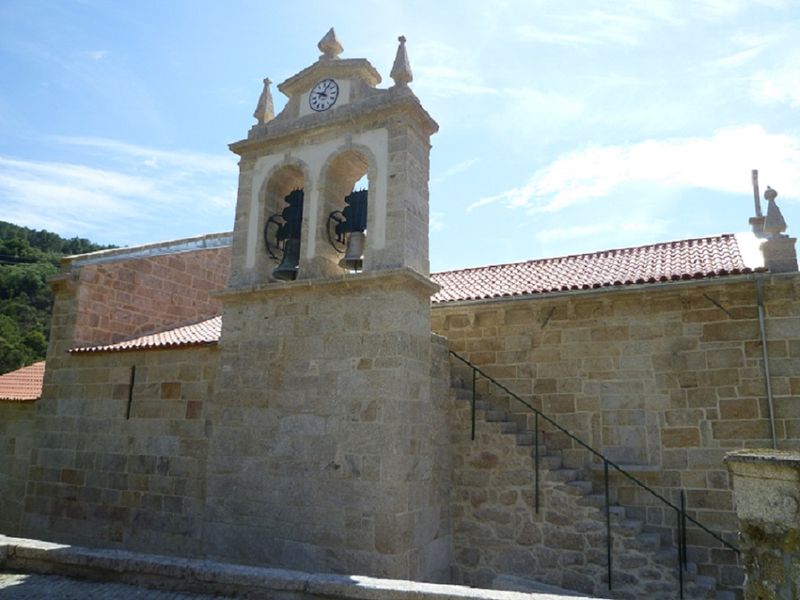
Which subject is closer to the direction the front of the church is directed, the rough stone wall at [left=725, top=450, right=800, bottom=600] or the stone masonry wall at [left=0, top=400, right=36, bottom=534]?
the rough stone wall
